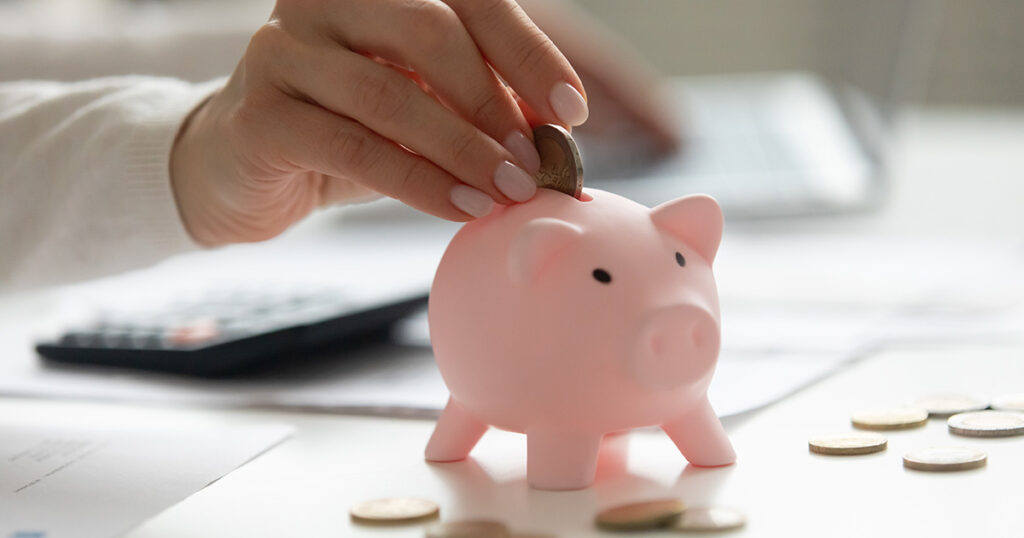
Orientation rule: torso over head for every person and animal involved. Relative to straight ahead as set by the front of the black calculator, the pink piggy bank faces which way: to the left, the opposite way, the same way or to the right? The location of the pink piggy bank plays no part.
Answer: to the left

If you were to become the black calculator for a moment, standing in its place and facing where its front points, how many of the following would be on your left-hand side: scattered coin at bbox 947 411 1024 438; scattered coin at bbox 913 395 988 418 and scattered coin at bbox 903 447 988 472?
3

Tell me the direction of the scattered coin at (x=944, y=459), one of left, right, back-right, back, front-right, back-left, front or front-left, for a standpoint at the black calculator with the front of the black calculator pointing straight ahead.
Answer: left

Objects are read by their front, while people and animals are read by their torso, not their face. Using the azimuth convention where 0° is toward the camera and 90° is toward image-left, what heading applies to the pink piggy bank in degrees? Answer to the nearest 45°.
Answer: approximately 315°

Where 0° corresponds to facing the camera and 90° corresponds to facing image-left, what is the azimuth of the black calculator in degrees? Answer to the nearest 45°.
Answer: approximately 45°

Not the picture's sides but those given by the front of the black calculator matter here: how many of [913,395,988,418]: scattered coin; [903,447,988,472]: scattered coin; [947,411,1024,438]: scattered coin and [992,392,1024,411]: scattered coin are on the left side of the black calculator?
4

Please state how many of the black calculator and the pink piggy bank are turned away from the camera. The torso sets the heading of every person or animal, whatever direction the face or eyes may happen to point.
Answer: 0

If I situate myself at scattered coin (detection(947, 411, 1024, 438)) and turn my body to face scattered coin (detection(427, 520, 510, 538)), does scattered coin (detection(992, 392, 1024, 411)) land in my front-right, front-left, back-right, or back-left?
back-right
